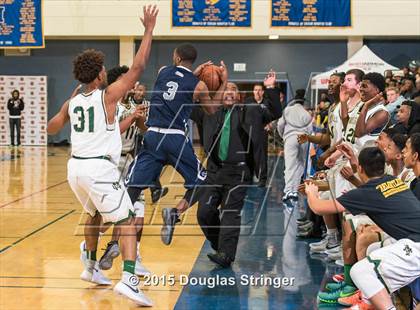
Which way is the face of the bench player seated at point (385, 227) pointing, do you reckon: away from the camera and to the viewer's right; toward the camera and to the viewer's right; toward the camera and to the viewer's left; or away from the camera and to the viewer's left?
away from the camera and to the viewer's left

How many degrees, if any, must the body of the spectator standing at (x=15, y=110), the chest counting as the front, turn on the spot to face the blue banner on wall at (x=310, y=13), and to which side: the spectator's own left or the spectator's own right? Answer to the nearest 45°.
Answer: approximately 45° to the spectator's own left

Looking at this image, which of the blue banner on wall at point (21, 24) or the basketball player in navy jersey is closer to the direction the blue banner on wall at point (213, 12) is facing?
the basketball player in navy jersey

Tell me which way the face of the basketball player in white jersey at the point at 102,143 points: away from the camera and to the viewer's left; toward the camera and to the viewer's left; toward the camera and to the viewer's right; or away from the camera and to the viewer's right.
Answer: away from the camera and to the viewer's right

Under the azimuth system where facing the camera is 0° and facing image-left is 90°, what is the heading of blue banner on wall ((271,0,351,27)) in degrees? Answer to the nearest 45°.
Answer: approximately 0°

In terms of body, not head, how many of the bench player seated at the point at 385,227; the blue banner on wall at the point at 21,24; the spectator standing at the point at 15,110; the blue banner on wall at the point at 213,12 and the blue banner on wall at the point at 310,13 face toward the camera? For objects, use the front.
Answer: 4

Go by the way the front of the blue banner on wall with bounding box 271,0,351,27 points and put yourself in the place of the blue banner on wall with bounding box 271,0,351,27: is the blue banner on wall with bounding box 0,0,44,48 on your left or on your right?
on your right
